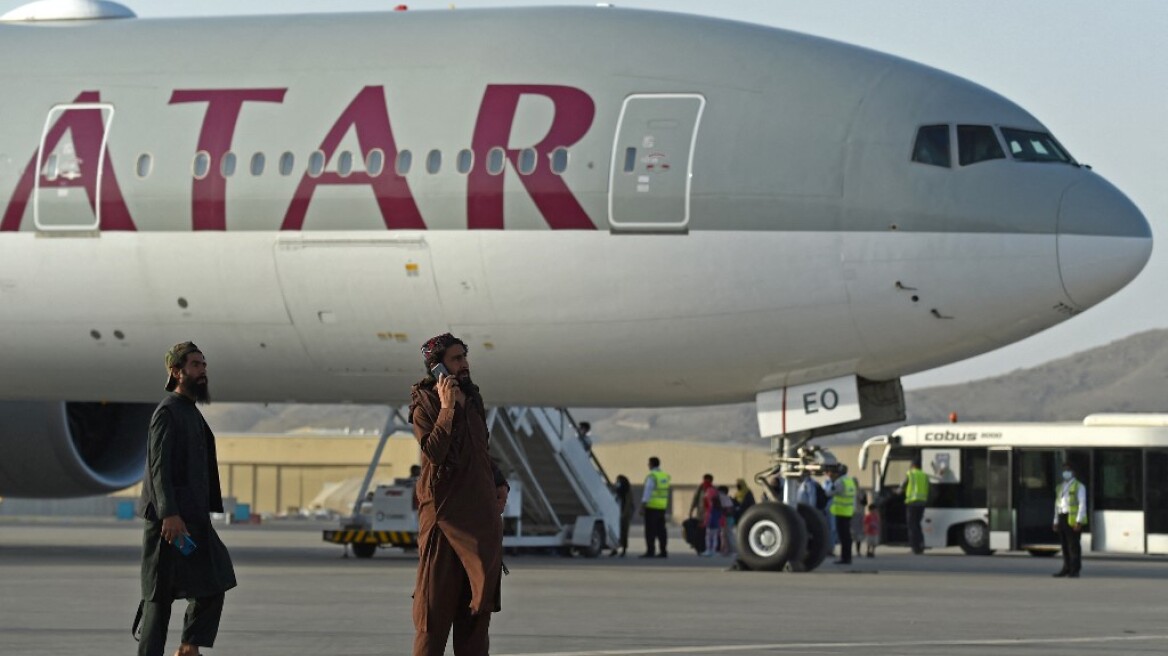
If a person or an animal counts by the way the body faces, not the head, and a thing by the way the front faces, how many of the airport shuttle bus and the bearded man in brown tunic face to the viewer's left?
1

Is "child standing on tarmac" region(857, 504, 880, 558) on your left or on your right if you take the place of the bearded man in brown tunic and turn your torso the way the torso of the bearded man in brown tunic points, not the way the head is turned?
on your left

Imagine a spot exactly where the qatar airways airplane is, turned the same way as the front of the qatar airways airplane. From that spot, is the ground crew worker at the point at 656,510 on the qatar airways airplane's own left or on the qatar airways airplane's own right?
on the qatar airways airplane's own left

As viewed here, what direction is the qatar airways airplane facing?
to the viewer's right

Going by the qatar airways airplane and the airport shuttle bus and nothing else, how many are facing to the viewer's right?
1

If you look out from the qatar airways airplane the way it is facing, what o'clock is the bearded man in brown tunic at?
The bearded man in brown tunic is roughly at 3 o'clock from the qatar airways airplane.

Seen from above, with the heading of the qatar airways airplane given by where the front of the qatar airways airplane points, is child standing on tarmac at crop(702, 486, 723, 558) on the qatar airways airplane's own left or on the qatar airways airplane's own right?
on the qatar airways airplane's own left

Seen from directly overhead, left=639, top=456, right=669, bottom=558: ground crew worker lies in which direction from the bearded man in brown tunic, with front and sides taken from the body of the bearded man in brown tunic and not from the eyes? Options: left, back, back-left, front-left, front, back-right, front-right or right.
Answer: back-left

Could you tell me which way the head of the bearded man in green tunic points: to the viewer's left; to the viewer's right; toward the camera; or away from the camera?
to the viewer's right

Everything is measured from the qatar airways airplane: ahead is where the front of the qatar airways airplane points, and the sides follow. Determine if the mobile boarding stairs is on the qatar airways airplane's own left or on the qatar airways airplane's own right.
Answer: on the qatar airways airplane's own left

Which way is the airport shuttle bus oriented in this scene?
to the viewer's left
